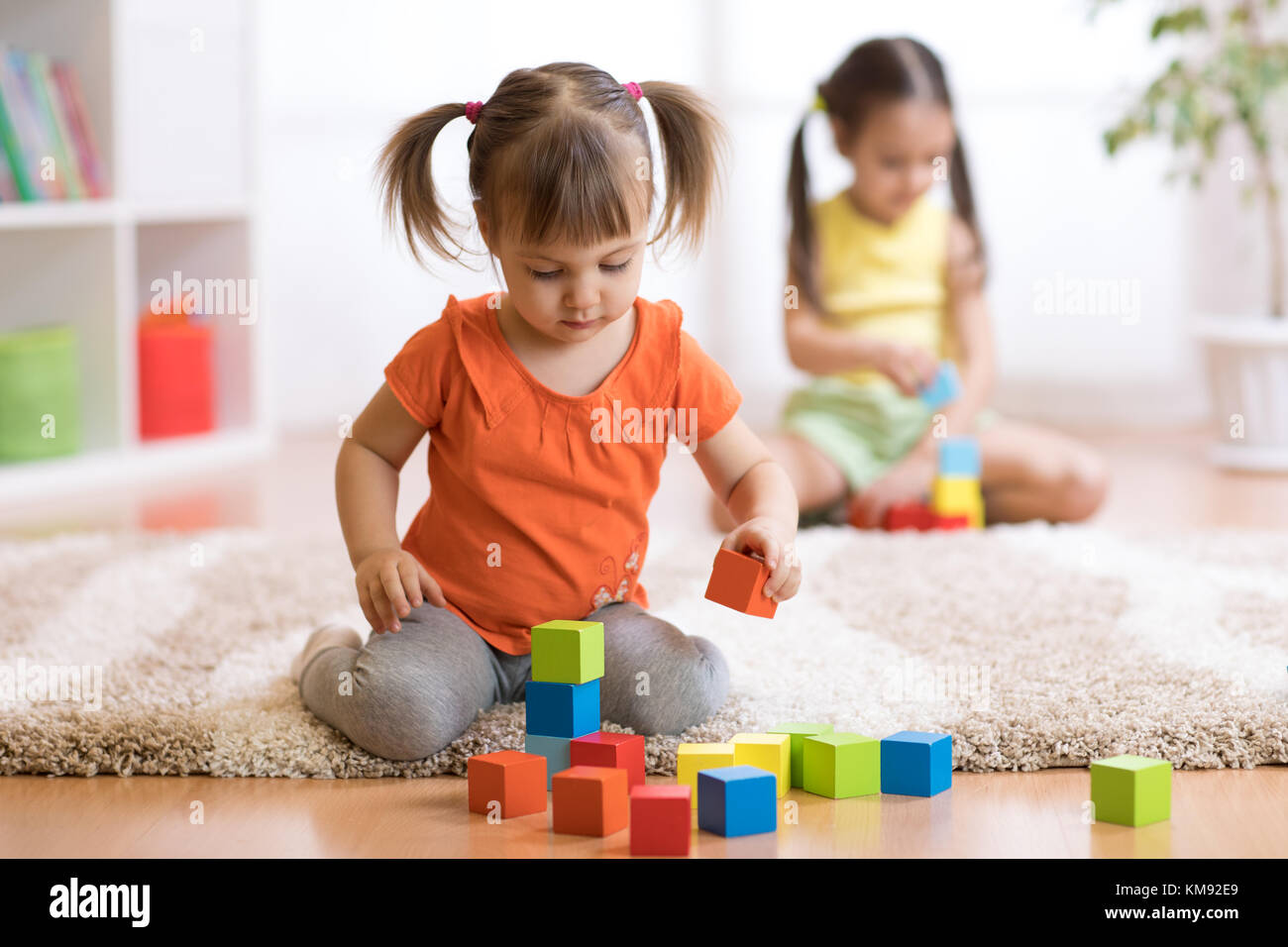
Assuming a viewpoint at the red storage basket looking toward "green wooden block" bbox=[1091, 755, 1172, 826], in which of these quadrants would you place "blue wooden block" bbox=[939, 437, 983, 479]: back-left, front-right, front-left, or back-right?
front-left

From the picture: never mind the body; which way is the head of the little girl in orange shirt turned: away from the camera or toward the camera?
toward the camera

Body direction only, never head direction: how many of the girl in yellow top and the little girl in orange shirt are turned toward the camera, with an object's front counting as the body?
2

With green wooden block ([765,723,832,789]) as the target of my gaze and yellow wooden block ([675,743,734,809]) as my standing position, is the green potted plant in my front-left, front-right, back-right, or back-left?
front-left

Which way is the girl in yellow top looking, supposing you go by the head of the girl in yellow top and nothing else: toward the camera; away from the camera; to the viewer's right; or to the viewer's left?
toward the camera

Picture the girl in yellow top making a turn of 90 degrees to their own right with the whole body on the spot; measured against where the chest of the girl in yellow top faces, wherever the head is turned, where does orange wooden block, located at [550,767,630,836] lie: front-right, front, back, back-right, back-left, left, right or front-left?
left

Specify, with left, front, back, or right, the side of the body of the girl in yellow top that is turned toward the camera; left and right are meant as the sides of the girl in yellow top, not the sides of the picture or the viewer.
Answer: front

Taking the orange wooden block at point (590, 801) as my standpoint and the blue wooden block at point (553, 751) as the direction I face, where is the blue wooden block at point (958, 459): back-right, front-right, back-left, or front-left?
front-right

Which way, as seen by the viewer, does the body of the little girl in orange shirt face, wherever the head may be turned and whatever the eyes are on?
toward the camera

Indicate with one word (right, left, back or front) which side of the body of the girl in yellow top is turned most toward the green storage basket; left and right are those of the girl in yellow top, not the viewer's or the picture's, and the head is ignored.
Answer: right

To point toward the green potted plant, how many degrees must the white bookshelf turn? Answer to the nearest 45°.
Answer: approximately 45° to its left
